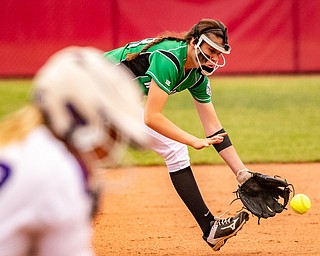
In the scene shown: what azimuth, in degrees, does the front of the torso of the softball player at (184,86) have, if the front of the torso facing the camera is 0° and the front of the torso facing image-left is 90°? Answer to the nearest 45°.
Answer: approximately 315°

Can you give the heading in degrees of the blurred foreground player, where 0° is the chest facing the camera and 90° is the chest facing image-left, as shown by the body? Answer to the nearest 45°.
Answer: approximately 270°

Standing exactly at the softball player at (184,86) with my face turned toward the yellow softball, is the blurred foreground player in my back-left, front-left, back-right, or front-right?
back-right
